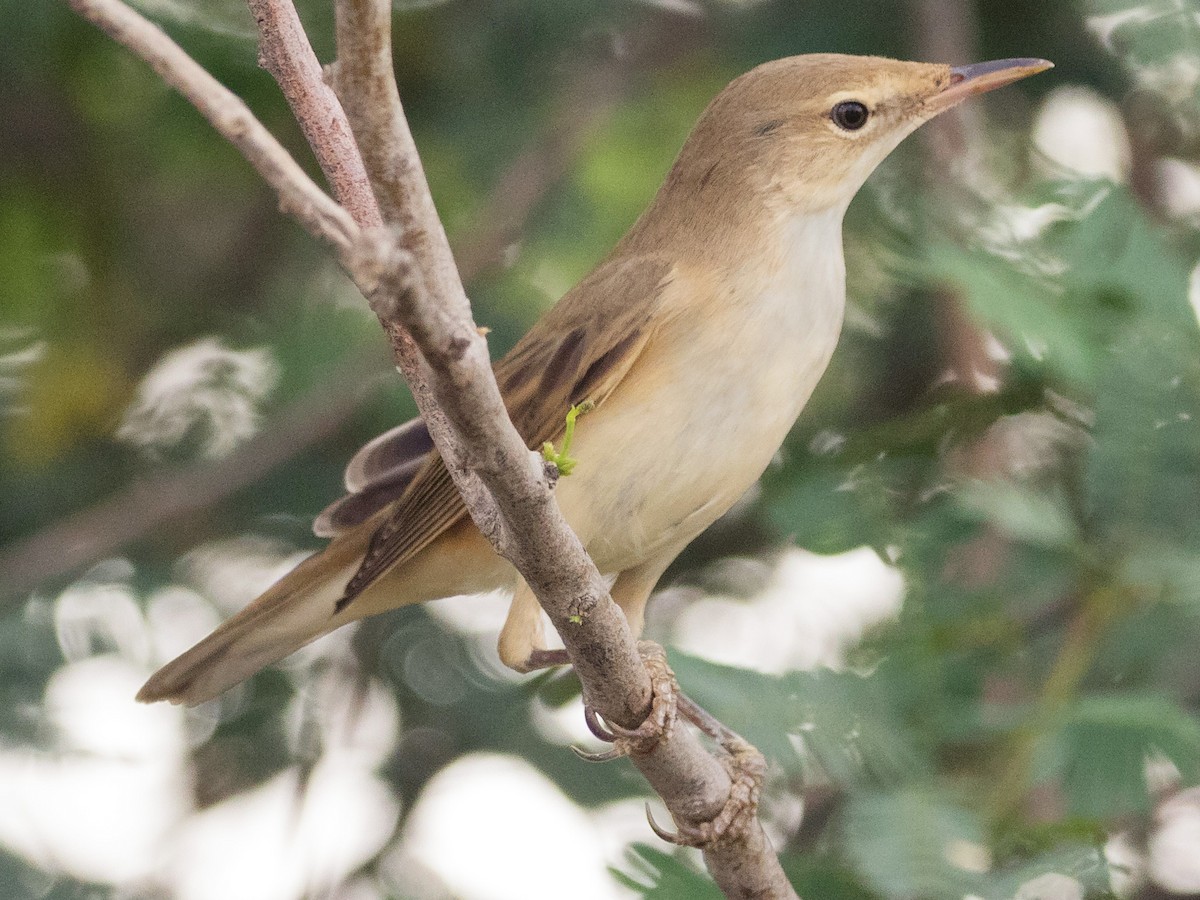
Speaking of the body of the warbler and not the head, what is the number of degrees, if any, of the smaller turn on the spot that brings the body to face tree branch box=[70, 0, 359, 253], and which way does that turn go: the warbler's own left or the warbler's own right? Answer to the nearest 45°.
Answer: approximately 180°

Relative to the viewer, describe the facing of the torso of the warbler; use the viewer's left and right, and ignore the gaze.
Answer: facing to the right of the viewer

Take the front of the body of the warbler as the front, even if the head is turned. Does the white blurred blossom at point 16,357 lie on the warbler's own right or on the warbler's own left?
on the warbler's own left

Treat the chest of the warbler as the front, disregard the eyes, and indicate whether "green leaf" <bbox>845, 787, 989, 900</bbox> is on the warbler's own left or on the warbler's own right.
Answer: on the warbler's own left

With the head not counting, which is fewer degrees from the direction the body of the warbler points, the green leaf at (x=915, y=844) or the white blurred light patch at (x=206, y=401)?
the green leaf

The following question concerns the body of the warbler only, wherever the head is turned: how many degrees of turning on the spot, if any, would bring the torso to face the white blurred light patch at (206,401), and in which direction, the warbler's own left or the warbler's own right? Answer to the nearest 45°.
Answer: approximately 135° to the warbler's own left
